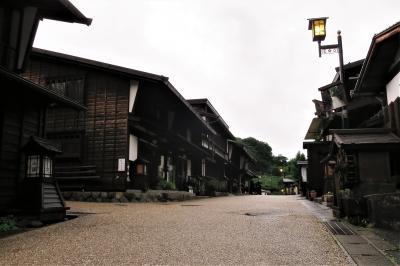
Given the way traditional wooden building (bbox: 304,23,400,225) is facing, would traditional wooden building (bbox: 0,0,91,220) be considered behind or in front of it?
in front

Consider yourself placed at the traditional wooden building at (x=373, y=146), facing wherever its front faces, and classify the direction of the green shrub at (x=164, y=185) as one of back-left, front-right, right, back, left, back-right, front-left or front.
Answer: front-right

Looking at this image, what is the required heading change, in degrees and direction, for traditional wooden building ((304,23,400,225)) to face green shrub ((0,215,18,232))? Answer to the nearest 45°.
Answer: approximately 45° to its left

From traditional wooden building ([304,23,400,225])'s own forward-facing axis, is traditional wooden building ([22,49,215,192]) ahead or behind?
ahead

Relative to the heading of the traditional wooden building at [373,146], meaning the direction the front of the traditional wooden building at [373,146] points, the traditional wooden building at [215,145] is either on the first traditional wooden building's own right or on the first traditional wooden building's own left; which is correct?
on the first traditional wooden building's own right

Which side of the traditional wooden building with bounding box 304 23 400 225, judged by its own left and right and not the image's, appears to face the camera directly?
left
